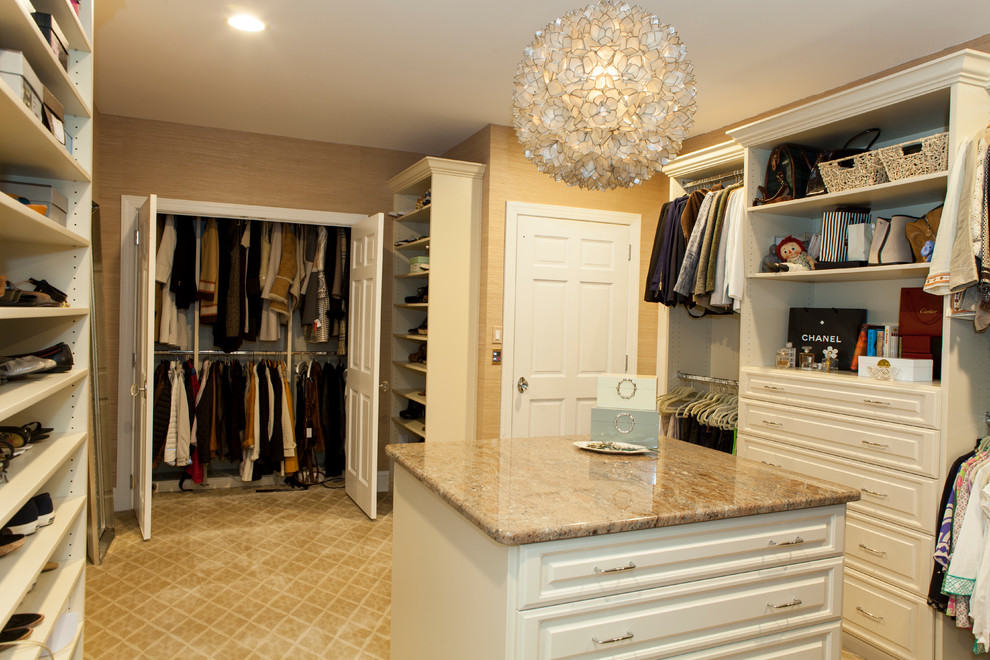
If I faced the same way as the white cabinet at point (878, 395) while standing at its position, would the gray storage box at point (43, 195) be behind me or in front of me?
in front

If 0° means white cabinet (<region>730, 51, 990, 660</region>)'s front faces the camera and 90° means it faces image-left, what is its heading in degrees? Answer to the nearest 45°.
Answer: approximately 45°

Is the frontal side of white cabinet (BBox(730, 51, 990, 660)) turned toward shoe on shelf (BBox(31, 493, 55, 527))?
yes

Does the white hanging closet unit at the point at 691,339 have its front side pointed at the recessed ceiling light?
yes

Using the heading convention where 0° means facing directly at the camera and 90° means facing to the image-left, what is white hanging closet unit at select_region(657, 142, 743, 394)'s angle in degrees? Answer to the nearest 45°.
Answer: approximately 45°
